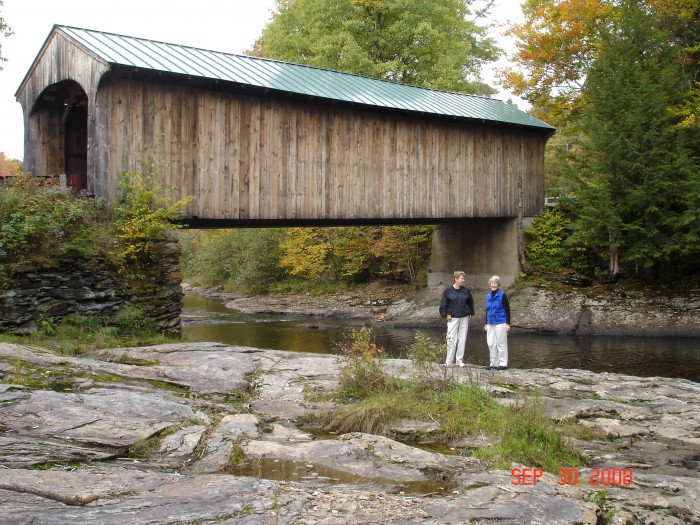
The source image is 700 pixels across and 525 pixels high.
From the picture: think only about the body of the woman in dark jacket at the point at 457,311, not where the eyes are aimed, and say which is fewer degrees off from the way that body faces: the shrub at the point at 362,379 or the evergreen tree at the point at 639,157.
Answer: the shrub

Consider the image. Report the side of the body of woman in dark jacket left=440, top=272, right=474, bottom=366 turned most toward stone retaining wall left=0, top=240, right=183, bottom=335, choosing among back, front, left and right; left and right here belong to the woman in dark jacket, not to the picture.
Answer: right

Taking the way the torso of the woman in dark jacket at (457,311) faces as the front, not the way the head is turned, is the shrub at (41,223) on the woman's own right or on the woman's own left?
on the woman's own right

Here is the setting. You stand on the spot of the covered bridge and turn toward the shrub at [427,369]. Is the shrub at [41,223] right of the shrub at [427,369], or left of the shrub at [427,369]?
right

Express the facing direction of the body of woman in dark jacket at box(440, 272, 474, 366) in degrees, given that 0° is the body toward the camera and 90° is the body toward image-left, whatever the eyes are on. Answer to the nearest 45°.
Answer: approximately 0°

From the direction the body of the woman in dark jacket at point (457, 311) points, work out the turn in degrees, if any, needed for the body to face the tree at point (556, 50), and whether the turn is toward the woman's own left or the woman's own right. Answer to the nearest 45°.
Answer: approximately 180°
